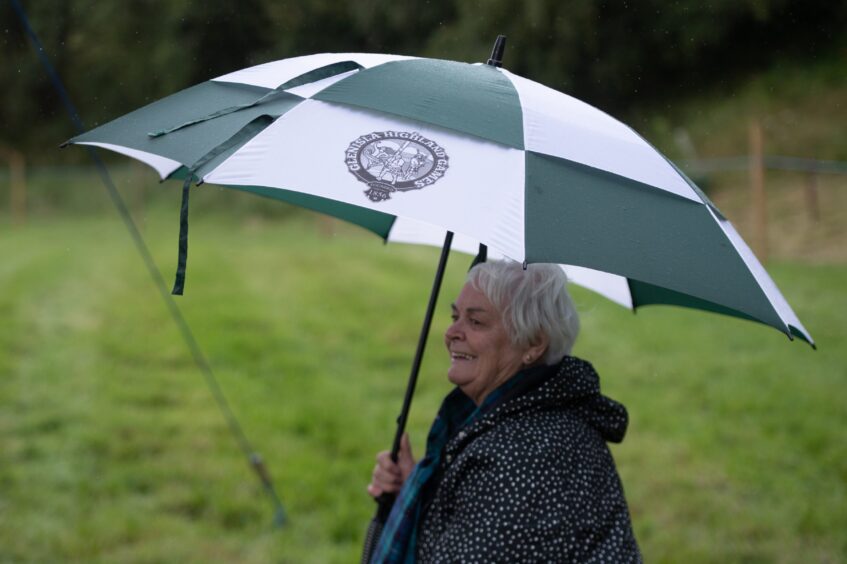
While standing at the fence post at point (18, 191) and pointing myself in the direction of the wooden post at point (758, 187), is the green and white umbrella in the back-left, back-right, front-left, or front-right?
front-right

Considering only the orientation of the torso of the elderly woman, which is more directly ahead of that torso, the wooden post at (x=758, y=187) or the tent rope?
the tent rope

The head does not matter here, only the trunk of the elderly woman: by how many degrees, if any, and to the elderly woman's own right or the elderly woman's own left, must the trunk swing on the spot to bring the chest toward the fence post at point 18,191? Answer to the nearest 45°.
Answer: approximately 45° to the elderly woman's own right

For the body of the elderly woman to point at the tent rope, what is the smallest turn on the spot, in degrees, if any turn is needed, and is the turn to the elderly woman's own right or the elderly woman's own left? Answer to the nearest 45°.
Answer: approximately 45° to the elderly woman's own right

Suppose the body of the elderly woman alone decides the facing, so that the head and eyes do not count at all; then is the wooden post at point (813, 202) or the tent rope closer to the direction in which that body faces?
the tent rope

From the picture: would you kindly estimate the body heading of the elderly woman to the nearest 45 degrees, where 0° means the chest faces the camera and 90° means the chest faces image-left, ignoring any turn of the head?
approximately 90°

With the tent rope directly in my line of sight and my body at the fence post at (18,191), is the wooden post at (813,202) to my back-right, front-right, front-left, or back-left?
front-left

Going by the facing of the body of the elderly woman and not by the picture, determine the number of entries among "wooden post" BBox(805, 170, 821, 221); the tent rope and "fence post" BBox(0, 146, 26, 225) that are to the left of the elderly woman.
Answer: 0

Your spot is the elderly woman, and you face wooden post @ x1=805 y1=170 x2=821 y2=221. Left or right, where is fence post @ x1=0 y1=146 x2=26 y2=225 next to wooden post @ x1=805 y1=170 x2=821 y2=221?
left

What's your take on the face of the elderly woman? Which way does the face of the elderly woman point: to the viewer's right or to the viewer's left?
to the viewer's left

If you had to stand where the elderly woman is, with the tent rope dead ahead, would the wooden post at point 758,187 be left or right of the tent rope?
right

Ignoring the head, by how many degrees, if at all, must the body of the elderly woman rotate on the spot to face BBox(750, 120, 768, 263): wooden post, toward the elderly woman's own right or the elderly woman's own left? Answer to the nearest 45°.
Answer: approximately 90° to the elderly woman's own right

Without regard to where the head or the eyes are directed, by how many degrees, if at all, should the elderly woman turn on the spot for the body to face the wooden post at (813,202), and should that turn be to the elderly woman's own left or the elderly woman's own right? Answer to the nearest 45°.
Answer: approximately 90° to the elderly woman's own right

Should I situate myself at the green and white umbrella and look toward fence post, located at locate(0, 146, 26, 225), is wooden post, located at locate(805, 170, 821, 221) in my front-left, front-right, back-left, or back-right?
front-right
